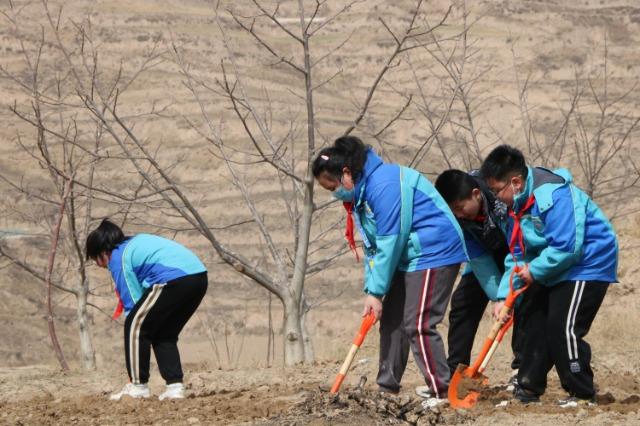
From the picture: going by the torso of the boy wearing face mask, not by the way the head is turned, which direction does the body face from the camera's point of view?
to the viewer's left

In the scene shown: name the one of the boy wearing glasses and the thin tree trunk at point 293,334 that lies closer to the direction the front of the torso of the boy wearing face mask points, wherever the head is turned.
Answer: the thin tree trunk

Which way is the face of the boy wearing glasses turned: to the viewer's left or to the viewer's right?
to the viewer's left

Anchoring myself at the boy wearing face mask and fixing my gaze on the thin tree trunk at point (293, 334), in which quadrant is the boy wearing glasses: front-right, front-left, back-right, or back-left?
back-right

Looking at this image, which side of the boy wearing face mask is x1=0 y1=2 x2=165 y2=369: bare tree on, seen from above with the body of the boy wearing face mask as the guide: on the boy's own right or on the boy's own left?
on the boy's own right

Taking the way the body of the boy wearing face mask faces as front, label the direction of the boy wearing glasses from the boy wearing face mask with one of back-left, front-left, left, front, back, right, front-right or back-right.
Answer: back

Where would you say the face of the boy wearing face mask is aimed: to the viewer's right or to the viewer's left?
to the viewer's left
